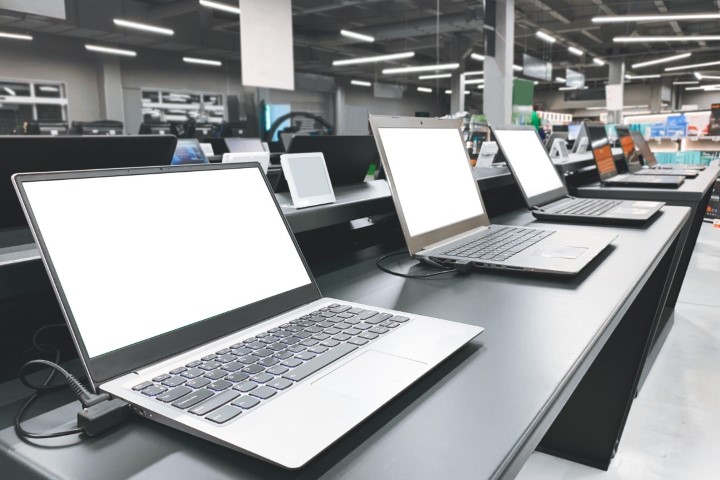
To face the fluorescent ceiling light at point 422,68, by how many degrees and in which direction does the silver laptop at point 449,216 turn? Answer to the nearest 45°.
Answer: approximately 135° to its left

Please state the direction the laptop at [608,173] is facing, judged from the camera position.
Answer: facing to the right of the viewer

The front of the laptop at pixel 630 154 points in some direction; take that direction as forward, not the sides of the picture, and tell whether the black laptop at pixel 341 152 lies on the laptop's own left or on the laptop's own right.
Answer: on the laptop's own right

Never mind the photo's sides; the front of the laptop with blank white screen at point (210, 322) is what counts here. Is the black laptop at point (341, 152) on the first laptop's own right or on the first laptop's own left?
on the first laptop's own left

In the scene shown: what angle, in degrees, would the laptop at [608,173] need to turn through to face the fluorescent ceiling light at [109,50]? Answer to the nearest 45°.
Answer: approximately 135° to its left

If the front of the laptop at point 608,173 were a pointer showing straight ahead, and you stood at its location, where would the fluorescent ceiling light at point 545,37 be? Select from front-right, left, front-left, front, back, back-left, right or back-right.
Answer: left

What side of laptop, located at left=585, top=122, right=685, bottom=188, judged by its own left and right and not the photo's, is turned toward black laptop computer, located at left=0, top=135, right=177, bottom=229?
right

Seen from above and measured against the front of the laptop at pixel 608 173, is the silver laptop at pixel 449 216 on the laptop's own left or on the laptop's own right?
on the laptop's own right

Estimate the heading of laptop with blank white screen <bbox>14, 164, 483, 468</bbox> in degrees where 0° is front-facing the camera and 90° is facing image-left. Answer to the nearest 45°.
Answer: approximately 315°

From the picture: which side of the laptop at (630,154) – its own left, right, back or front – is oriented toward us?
right

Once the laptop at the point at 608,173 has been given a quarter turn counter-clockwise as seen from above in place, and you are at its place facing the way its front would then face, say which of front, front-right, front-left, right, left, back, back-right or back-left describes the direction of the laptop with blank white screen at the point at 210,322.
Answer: back
